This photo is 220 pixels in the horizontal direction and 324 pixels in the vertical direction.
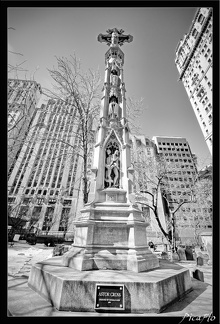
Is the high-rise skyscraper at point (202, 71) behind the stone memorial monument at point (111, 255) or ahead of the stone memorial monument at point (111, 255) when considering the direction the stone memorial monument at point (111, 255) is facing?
behind

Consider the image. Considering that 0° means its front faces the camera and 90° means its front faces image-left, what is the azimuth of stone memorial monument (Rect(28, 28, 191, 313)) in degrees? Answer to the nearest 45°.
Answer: approximately 0°
